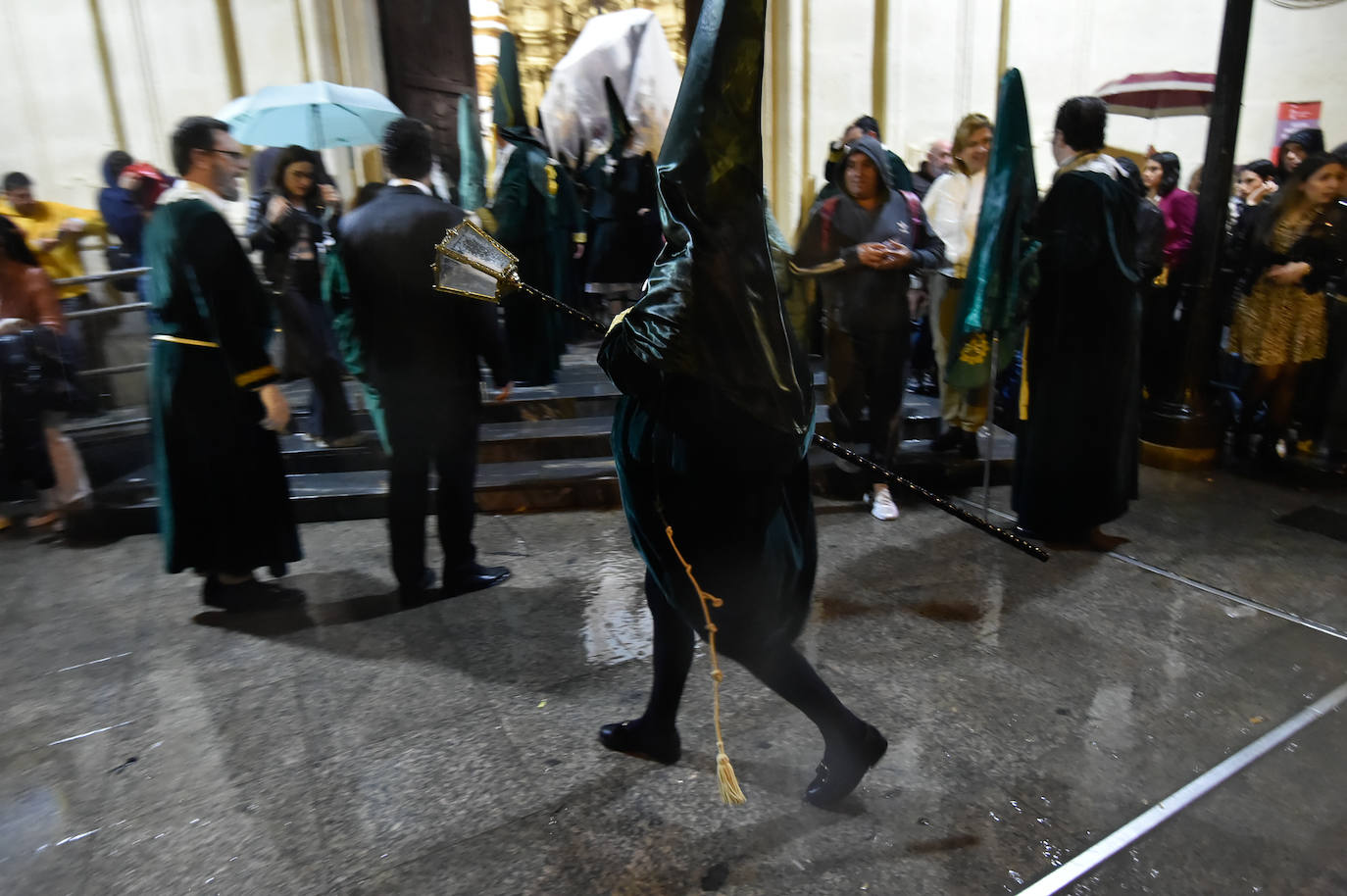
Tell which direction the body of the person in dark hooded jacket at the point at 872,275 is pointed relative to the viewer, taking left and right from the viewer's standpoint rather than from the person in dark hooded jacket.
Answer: facing the viewer

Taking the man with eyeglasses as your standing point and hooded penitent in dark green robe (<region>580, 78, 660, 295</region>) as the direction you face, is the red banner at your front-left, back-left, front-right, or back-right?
front-right

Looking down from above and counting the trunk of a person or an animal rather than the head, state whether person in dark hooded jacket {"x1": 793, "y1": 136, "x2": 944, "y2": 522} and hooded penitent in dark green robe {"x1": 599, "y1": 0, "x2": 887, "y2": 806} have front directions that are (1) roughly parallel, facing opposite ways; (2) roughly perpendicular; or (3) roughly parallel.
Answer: roughly perpendicular

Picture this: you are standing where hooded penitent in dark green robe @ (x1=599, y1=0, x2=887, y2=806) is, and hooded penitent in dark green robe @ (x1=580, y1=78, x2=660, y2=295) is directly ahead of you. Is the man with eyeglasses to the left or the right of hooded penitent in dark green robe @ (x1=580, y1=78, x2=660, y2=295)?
left

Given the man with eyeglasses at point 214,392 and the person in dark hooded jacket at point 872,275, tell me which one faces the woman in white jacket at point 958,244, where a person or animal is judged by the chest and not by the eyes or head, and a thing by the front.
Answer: the man with eyeglasses

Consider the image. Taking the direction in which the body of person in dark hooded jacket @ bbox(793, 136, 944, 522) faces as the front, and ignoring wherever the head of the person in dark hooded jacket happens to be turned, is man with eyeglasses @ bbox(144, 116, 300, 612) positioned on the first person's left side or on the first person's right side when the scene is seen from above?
on the first person's right side

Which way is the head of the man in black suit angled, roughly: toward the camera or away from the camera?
away from the camera

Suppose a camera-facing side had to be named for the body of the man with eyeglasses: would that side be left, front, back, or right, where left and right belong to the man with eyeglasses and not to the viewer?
right

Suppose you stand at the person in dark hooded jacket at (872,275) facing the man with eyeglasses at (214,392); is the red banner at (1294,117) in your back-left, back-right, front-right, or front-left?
back-right

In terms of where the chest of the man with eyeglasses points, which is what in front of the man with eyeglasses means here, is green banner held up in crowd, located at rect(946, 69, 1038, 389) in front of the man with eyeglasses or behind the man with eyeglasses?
in front
